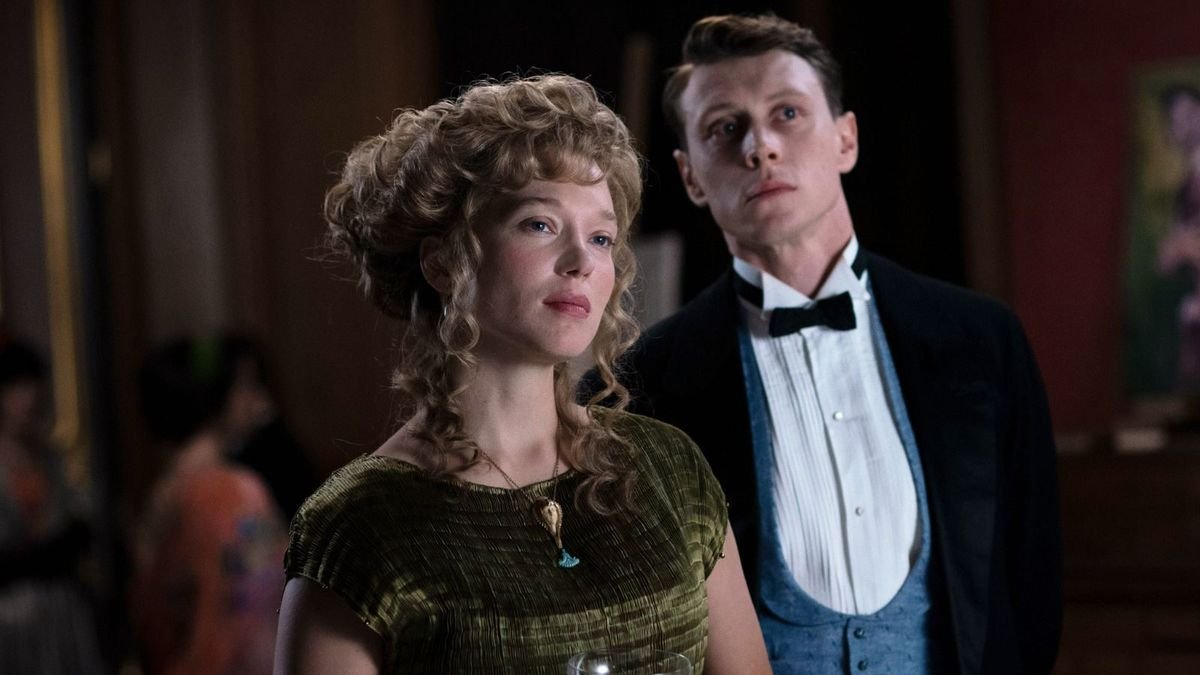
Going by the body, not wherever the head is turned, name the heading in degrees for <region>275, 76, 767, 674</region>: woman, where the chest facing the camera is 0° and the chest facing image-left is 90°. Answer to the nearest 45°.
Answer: approximately 315°

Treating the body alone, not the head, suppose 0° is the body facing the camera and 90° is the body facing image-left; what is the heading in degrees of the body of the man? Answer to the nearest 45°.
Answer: approximately 0°

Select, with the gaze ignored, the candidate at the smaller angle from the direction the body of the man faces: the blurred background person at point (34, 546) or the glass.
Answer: the glass

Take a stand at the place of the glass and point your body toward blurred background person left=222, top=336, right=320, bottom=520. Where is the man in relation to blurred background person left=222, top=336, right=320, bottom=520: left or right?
right

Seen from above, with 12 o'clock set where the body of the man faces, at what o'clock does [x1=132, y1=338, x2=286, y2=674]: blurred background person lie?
The blurred background person is roughly at 4 o'clock from the man.

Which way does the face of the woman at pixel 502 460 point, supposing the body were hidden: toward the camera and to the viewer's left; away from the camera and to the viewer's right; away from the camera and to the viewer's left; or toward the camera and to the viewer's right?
toward the camera and to the viewer's right

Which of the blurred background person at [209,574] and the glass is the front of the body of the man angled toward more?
the glass

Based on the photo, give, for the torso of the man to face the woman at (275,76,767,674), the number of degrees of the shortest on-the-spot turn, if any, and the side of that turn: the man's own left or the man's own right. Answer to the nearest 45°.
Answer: approximately 45° to the man's own right

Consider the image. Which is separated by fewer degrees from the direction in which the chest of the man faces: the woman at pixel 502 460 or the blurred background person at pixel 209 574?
the woman

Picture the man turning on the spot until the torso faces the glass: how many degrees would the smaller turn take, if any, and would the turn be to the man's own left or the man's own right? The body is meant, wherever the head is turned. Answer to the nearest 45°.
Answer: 0° — they already face it

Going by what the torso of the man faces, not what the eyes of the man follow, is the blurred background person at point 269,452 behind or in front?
behind
